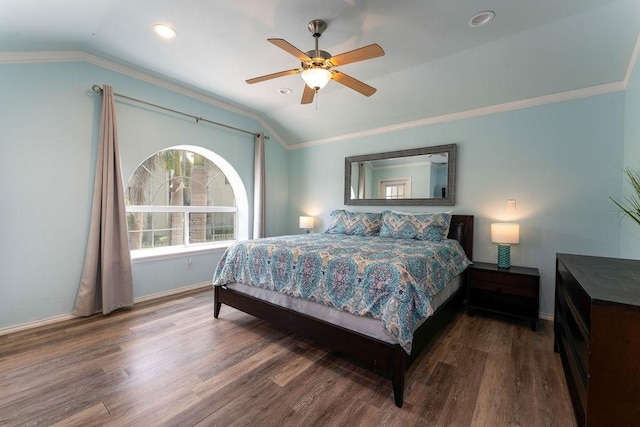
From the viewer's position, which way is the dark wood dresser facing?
facing to the left of the viewer

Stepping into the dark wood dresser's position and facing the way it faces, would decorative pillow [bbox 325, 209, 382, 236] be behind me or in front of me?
in front

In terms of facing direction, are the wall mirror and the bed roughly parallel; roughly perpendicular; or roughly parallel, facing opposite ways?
roughly parallel

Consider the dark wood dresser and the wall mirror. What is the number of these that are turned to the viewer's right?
0

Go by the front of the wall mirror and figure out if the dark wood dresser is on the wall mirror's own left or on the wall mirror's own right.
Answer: on the wall mirror's own left

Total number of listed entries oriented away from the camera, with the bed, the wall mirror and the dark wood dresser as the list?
0

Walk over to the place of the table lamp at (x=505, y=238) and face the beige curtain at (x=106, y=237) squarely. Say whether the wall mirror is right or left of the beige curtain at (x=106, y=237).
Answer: right

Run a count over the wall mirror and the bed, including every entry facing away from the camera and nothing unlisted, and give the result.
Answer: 0

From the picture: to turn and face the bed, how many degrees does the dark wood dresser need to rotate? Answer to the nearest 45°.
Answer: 0° — it already faces it

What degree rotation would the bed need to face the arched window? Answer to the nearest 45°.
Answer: approximately 90° to its right

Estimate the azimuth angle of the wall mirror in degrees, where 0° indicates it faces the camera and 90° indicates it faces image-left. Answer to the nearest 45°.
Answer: approximately 45°

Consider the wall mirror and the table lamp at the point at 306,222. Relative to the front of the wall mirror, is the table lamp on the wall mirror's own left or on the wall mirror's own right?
on the wall mirror's own right

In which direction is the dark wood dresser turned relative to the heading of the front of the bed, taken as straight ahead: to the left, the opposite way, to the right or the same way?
to the right

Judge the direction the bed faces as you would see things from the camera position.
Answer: facing the viewer and to the left of the viewer

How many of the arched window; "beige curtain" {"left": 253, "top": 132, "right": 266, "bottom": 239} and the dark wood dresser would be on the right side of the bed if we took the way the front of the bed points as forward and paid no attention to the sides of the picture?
2
